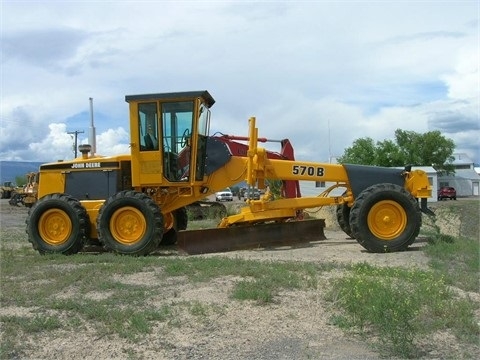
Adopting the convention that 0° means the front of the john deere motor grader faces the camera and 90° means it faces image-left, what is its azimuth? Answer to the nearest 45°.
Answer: approximately 270°
